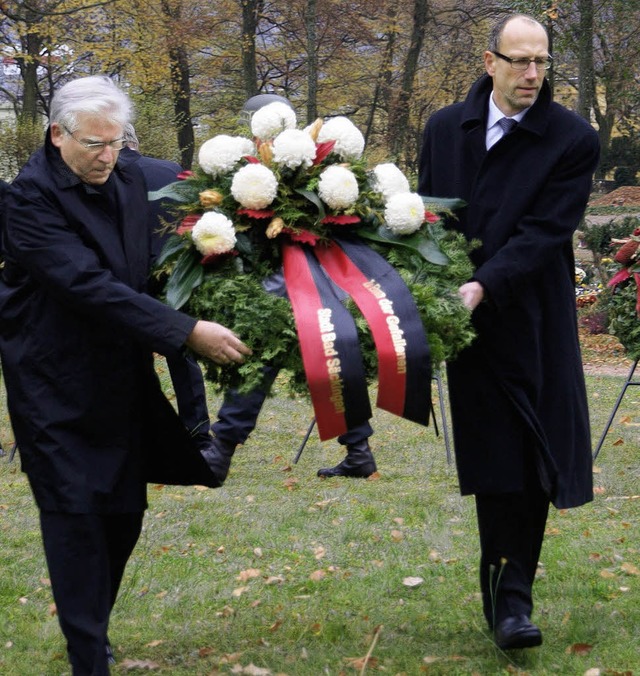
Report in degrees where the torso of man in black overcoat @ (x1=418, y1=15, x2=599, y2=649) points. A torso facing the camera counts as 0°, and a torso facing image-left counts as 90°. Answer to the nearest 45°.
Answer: approximately 0°

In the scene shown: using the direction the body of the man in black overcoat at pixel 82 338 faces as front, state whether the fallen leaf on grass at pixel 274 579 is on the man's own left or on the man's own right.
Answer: on the man's own left

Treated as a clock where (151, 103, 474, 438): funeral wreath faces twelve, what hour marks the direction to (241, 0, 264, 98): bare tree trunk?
The bare tree trunk is roughly at 6 o'clock from the funeral wreath.

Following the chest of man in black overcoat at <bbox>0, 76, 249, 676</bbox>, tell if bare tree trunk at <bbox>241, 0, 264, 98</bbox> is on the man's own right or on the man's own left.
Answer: on the man's own left

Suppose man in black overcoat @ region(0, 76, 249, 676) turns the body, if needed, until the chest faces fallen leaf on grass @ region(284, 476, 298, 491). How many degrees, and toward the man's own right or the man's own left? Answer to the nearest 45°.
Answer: approximately 135° to the man's own left

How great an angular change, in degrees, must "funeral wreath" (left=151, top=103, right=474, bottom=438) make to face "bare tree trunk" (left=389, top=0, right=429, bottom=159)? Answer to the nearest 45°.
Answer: approximately 180°

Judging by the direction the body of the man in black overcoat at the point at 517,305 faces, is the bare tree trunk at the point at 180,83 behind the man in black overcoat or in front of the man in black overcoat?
behind

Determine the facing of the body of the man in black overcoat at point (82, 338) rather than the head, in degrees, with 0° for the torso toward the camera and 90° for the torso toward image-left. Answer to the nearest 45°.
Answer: approximately 315°

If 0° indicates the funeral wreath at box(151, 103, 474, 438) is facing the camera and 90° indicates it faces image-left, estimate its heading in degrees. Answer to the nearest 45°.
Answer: approximately 0°

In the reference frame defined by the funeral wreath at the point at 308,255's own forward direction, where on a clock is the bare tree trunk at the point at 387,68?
The bare tree trunk is roughly at 6 o'clock from the funeral wreath.
